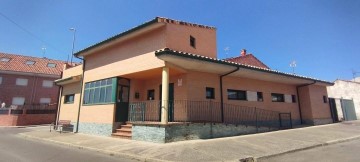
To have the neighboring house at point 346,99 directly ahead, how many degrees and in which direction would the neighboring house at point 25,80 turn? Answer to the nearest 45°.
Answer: approximately 45° to its left

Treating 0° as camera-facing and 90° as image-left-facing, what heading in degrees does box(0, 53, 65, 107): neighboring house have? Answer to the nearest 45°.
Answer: approximately 0°
